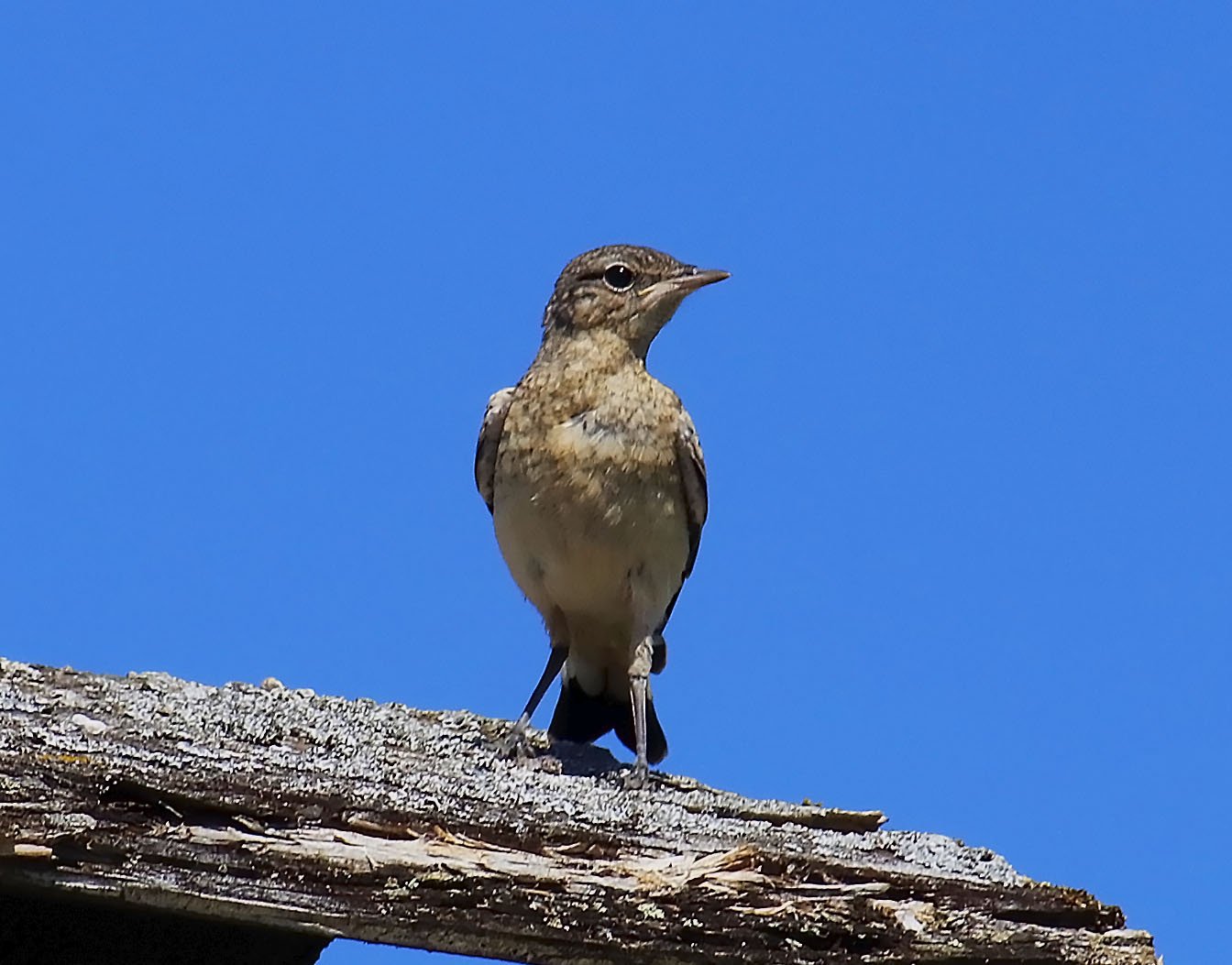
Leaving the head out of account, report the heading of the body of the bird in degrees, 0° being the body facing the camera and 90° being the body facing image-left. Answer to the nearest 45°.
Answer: approximately 0°
